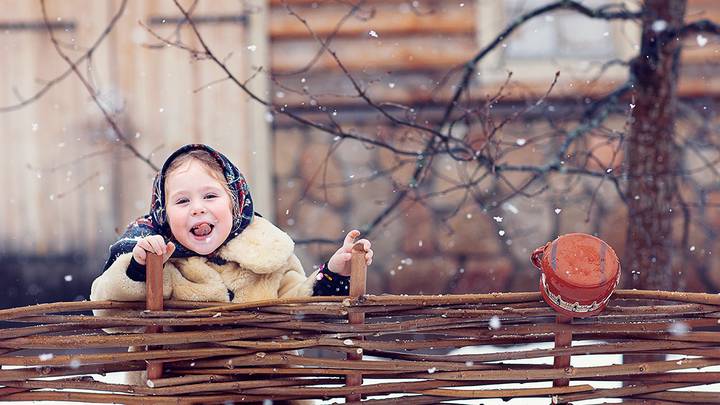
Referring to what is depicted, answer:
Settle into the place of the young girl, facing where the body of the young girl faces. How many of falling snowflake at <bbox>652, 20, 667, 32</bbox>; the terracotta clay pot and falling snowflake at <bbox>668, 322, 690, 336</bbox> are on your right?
0

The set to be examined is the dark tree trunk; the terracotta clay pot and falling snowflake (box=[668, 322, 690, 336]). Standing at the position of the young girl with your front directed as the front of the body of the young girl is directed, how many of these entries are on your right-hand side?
0

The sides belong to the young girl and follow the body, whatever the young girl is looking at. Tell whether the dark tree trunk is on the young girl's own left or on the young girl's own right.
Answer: on the young girl's own left

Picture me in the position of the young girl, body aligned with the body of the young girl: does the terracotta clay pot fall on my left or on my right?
on my left

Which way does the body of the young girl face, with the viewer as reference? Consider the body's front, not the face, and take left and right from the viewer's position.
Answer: facing the viewer

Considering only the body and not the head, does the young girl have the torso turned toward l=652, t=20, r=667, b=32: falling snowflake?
no

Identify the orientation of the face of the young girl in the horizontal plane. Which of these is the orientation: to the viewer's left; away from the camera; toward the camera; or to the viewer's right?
toward the camera
